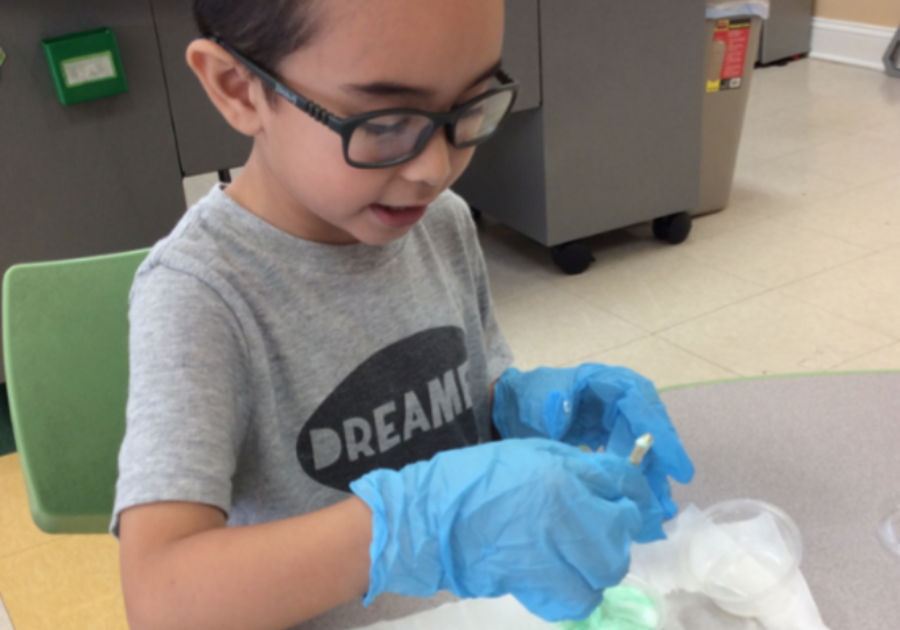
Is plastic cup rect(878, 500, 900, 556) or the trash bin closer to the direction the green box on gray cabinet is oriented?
the plastic cup

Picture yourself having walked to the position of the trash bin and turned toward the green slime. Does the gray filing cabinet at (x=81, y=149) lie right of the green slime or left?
right

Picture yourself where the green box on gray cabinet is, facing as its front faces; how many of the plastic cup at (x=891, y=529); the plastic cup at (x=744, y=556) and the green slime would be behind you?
0

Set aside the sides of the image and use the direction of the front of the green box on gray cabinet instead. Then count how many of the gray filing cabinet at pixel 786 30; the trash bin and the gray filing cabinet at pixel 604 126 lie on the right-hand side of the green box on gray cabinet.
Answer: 0

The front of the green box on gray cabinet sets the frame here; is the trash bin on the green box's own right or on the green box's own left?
on the green box's own left

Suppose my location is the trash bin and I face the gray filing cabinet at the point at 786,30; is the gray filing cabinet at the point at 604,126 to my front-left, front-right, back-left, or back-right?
back-left

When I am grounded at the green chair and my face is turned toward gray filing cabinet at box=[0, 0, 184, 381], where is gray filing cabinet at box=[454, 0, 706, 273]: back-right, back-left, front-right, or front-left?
front-right

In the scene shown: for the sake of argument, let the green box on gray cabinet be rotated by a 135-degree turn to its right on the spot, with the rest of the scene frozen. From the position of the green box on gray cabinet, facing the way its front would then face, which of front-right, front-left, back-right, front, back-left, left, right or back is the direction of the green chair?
back-left

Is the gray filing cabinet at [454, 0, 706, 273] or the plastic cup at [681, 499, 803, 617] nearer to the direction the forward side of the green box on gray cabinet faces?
the plastic cup

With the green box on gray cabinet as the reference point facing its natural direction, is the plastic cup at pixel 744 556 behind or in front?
in front

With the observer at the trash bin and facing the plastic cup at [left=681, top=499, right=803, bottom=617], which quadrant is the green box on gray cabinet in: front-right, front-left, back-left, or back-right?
front-right

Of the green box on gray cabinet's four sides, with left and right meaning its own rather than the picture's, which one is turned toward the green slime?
front

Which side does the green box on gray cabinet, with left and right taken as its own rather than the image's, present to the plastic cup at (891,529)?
front

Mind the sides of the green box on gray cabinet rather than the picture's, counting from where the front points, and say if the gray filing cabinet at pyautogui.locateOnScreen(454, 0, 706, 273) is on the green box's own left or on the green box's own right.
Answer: on the green box's own left

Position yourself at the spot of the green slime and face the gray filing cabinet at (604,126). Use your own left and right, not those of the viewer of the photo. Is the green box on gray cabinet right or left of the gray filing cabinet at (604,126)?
left

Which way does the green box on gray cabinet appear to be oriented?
toward the camera

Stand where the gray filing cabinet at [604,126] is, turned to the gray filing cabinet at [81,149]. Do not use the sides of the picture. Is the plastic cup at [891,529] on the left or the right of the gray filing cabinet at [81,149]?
left

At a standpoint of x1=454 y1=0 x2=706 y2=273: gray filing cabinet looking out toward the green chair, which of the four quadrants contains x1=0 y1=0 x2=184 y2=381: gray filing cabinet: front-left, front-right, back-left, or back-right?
front-right
